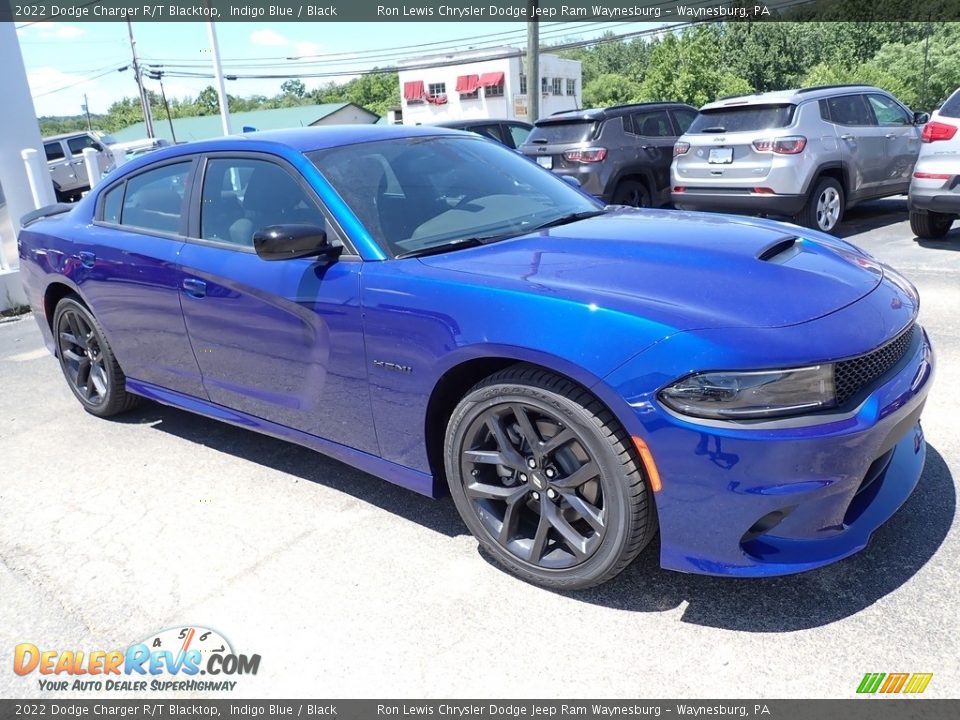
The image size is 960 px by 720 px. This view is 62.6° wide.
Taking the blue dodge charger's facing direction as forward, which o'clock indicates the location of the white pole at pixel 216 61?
The white pole is roughly at 7 o'clock from the blue dodge charger.

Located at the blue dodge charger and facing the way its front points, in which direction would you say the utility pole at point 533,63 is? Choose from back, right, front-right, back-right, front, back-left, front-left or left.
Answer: back-left

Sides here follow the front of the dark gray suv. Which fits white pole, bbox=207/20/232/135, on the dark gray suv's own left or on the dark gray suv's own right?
on the dark gray suv's own left

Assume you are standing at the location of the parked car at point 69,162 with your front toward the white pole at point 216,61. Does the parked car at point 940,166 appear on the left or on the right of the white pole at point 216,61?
right

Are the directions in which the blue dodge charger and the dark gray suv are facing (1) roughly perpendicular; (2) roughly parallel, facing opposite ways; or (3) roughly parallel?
roughly perpendicular

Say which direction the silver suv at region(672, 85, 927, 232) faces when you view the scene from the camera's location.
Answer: facing away from the viewer and to the right of the viewer

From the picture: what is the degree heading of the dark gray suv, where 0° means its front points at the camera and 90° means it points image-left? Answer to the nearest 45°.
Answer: approximately 225°

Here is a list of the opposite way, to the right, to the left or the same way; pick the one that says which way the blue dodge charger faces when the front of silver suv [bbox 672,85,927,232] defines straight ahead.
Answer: to the right
